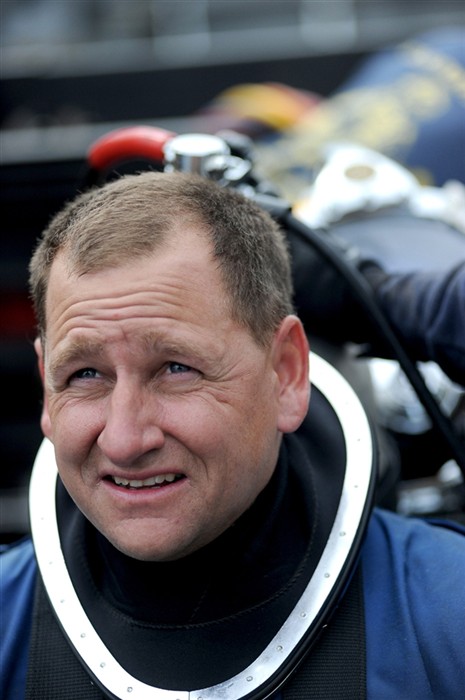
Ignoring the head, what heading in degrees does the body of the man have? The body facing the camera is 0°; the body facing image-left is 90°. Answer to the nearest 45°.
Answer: approximately 45°

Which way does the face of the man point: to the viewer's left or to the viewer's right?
to the viewer's left
